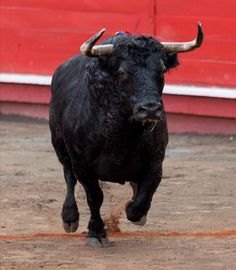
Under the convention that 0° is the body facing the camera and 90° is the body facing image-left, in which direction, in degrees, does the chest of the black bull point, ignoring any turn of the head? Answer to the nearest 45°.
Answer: approximately 315°
